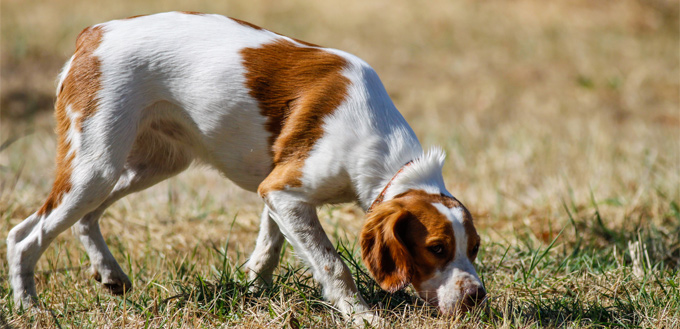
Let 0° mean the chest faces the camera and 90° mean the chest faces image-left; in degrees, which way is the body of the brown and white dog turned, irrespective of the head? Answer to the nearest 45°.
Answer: approximately 270°
